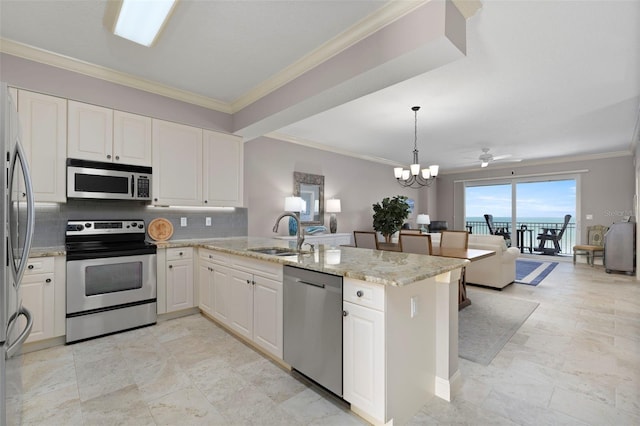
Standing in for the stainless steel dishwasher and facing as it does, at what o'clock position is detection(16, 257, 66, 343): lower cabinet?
The lower cabinet is roughly at 2 o'clock from the stainless steel dishwasher.

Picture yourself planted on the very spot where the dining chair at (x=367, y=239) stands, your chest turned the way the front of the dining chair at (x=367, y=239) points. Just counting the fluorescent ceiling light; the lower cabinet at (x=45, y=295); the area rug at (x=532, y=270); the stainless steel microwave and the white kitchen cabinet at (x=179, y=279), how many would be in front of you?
1

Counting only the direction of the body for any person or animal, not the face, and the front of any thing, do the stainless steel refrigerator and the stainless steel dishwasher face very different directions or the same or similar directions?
very different directions

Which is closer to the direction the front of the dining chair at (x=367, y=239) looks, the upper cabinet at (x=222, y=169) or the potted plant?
the potted plant

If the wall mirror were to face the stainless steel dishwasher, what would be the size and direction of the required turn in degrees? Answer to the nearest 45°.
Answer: approximately 45° to its right

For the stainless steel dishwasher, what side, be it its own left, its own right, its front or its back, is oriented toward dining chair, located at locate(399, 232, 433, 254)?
back

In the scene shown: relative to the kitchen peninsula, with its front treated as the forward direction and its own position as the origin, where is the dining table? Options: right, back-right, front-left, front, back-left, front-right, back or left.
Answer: back

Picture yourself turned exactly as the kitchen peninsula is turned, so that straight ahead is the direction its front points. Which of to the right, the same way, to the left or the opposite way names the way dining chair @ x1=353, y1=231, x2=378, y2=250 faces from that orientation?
the opposite way

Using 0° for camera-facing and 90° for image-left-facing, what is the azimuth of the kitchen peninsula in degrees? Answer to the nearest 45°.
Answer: approximately 45°

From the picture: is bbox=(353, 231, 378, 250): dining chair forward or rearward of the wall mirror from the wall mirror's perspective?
forward

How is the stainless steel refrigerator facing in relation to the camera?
to the viewer's right

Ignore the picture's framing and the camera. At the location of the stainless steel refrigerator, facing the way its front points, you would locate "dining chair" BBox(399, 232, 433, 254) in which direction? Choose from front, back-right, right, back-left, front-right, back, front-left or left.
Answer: front

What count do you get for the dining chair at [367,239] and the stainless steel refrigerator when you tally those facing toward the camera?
0

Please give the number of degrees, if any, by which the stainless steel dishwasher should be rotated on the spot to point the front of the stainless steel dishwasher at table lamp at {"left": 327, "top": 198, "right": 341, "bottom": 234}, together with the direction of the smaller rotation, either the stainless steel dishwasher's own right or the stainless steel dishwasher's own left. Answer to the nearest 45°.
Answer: approximately 135° to the stainless steel dishwasher's own right
